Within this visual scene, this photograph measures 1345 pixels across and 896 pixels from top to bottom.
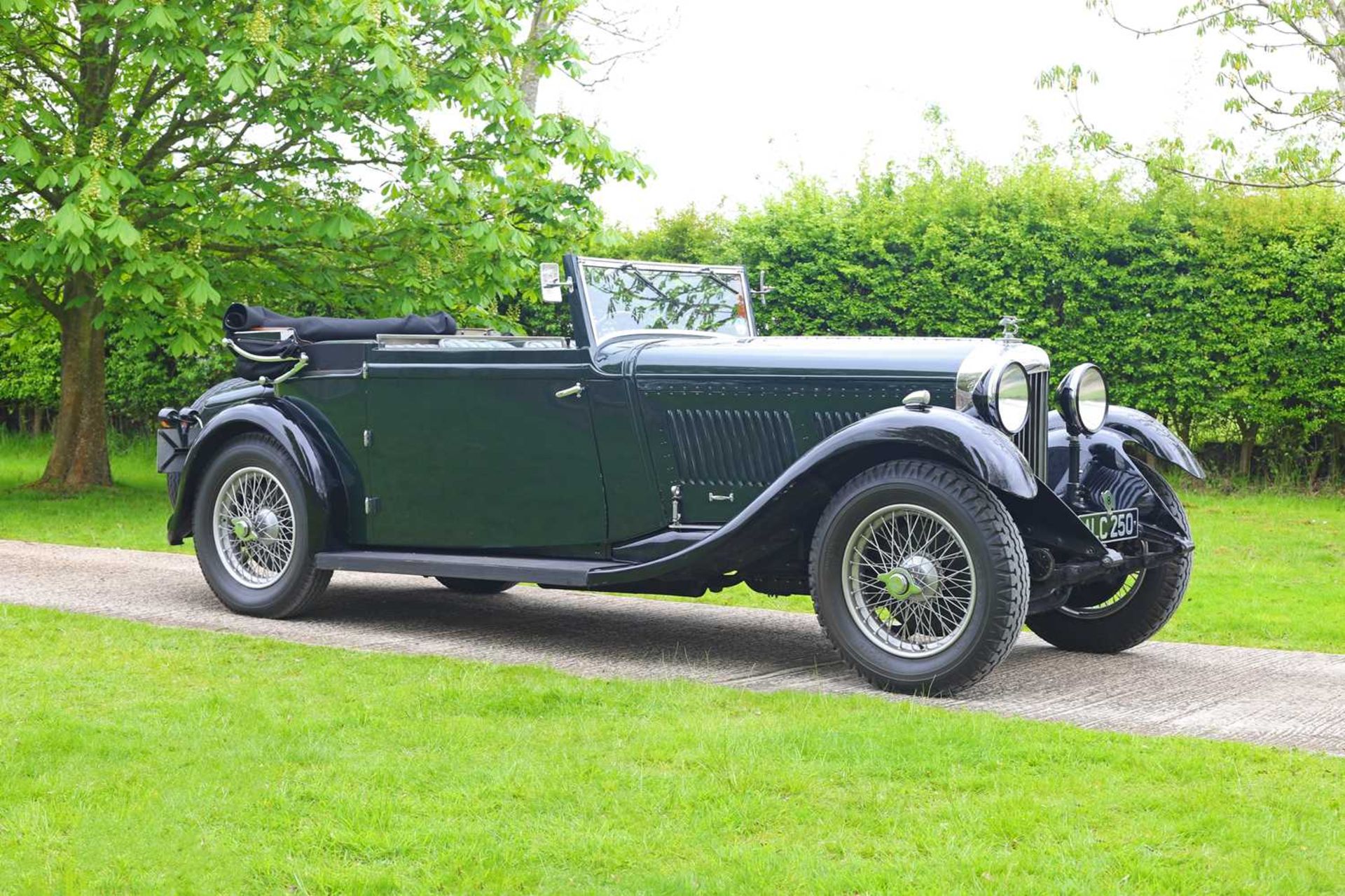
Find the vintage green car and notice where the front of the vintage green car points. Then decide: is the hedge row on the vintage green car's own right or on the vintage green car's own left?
on the vintage green car's own left

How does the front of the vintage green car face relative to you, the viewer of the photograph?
facing the viewer and to the right of the viewer
